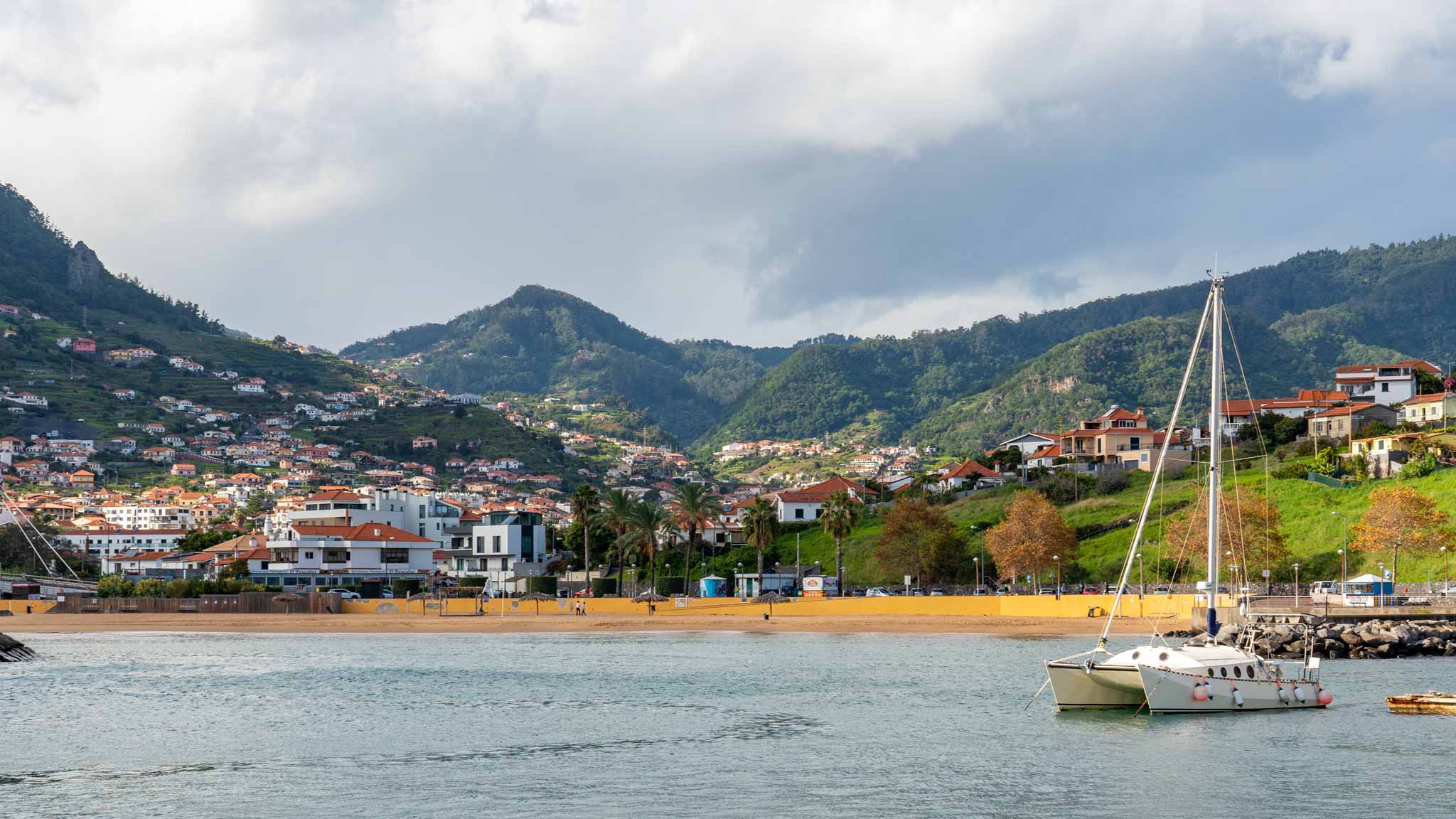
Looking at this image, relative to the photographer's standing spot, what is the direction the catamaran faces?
facing the viewer and to the left of the viewer

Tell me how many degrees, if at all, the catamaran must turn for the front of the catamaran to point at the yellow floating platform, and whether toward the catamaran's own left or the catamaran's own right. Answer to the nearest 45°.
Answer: approximately 135° to the catamaran's own left
